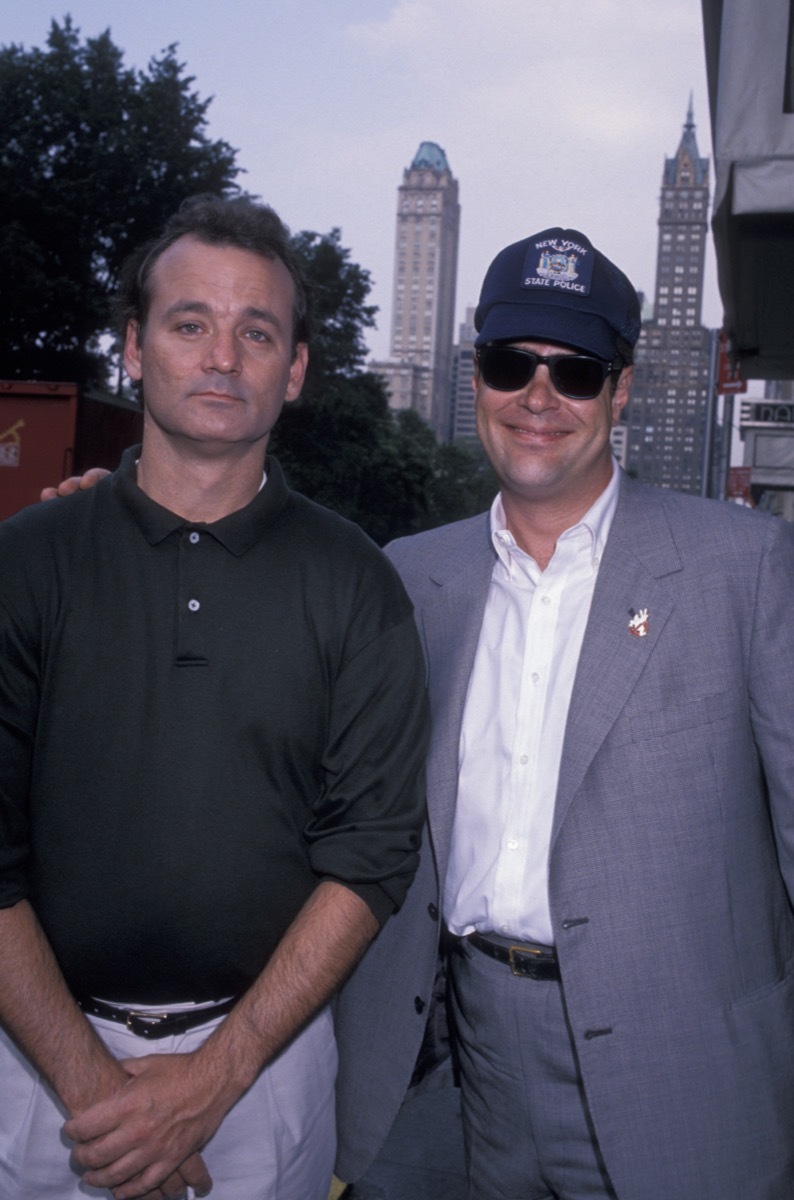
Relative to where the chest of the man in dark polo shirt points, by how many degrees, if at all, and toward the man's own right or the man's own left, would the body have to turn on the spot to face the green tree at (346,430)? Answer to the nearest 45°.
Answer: approximately 180°

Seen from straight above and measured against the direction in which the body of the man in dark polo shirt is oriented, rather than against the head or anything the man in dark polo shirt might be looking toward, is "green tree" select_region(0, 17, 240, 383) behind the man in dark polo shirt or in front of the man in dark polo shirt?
behind

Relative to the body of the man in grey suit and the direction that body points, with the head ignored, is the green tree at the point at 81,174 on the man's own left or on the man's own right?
on the man's own right

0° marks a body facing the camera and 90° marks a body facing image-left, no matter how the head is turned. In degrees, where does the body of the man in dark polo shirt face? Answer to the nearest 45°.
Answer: approximately 0°

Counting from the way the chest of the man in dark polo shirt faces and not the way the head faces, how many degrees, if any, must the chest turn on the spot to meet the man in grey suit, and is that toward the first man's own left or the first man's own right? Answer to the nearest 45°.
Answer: approximately 90° to the first man's own left
